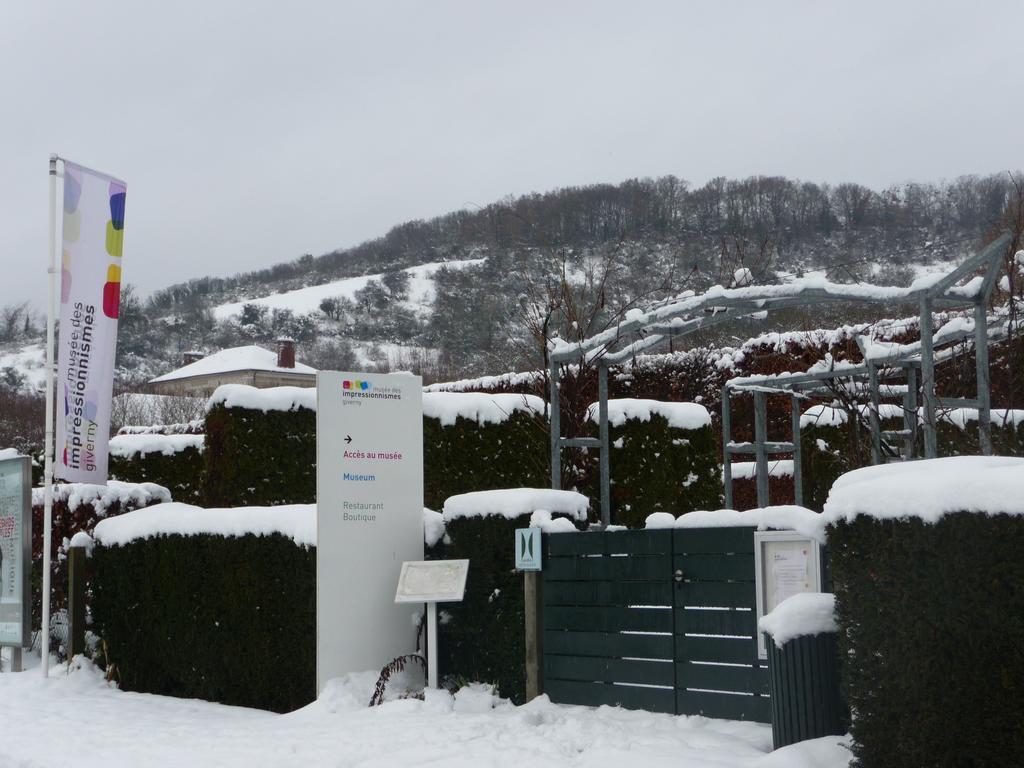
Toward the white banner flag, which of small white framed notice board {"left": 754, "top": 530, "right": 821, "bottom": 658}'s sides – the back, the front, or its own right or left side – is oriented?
right

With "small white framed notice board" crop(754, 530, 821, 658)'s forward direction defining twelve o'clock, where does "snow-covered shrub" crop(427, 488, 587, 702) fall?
The snow-covered shrub is roughly at 4 o'clock from the small white framed notice board.

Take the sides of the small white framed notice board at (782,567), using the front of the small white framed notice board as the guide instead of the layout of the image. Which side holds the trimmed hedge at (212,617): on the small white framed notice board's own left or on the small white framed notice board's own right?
on the small white framed notice board's own right

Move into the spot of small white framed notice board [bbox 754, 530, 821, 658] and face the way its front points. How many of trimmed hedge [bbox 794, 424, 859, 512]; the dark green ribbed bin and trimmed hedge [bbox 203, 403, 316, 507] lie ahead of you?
1

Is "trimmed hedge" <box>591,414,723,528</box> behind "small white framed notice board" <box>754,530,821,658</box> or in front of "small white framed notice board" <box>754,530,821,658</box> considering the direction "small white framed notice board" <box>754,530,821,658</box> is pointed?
behind

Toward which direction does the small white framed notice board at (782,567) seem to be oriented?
toward the camera

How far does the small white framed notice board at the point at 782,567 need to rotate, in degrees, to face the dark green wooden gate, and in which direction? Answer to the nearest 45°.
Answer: approximately 135° to its right

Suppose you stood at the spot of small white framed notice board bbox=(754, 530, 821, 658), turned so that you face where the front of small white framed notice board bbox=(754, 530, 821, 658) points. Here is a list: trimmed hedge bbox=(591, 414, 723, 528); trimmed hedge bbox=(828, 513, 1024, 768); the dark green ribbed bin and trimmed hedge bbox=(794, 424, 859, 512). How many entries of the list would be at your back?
2

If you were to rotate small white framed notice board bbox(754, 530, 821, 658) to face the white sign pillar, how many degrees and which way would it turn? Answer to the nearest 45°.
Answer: approximately 135° to its right

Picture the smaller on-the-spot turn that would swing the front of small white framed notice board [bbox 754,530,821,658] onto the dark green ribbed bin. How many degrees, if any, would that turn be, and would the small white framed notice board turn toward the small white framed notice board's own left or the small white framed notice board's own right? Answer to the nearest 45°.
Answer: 0° — it already faces it

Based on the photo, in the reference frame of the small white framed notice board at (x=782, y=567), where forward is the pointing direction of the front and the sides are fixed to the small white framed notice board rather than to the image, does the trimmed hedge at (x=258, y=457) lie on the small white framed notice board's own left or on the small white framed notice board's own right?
on the small white framed notice board's own right
